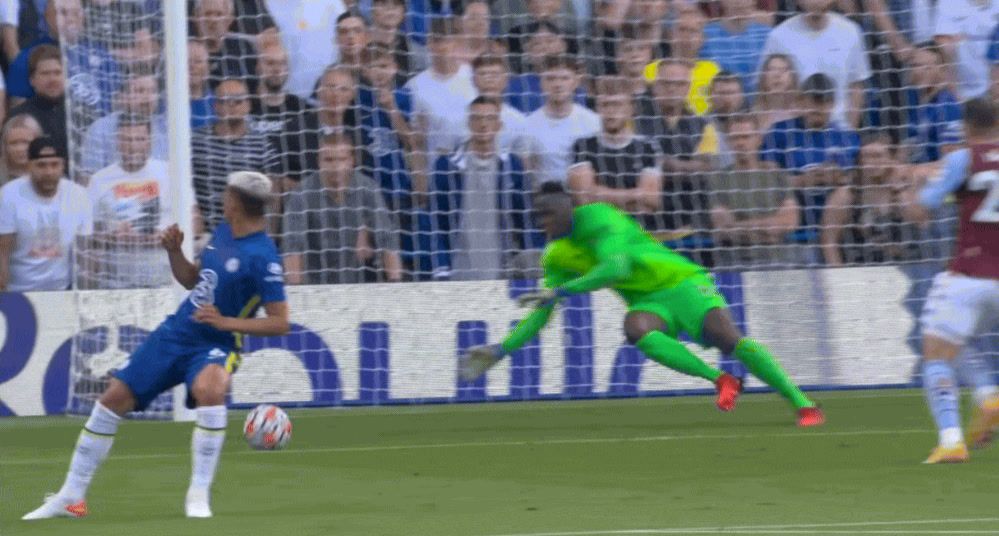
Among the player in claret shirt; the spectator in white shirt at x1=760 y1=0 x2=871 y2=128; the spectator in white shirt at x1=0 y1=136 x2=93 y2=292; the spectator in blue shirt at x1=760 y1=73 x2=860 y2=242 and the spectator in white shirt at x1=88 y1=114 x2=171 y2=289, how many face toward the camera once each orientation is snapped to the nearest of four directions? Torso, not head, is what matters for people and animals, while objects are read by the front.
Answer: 4

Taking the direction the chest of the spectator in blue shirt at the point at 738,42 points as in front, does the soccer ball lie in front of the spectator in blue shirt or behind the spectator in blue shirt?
in front

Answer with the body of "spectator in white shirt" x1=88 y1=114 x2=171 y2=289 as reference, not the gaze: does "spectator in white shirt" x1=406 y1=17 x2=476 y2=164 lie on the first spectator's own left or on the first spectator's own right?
on the first spectator's own left

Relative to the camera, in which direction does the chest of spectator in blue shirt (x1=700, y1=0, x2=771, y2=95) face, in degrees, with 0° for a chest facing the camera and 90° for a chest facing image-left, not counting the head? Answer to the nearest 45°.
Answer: approximately 0°

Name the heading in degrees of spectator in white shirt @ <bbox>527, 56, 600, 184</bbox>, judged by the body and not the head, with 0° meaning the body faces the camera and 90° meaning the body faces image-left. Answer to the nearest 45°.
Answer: approximately 0°
